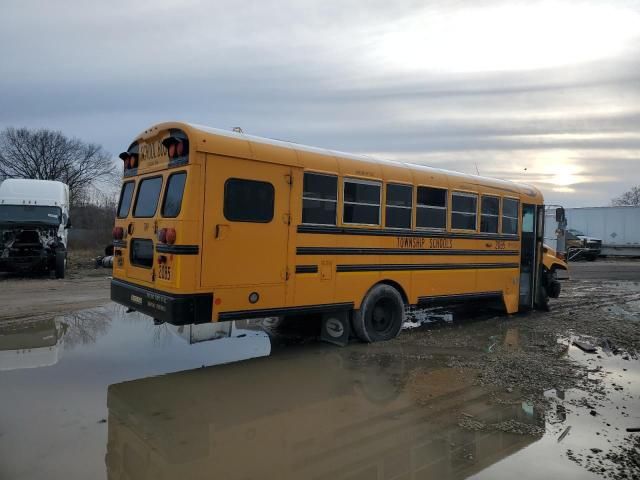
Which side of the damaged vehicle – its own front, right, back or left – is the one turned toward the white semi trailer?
left

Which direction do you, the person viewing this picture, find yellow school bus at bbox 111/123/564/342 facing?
facing away from the viewer and to the right of the viewer

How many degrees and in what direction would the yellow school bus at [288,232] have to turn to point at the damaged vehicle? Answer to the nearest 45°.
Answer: approximately 90° to its left

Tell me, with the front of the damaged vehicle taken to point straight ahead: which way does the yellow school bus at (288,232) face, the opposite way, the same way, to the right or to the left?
to the left

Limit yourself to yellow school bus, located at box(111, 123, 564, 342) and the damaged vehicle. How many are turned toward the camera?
1

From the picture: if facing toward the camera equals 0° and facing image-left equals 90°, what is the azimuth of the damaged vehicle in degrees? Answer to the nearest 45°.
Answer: approximately 0°

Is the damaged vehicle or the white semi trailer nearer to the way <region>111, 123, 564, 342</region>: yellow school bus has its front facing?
the white semi trailer

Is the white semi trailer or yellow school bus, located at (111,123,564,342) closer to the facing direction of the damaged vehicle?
the yellow school bus
